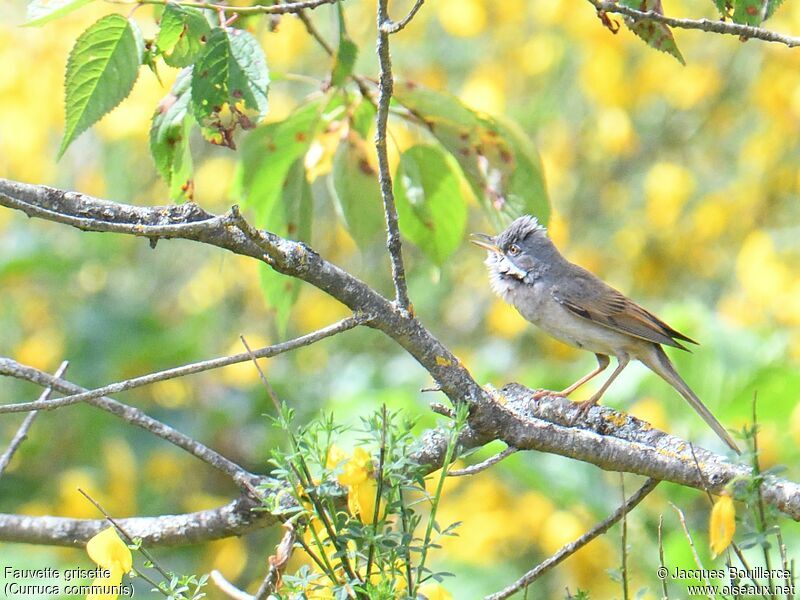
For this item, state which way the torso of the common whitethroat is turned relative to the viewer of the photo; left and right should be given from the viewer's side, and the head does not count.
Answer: facing to the left of the viewer

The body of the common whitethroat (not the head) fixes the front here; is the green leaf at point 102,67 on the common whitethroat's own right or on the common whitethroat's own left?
on the common whitethroat's own right

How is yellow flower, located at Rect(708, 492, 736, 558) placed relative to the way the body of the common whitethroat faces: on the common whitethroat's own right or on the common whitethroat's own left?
on the common whitethroat's own left
